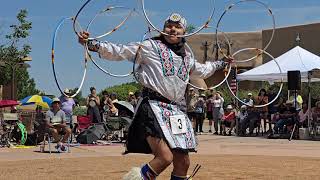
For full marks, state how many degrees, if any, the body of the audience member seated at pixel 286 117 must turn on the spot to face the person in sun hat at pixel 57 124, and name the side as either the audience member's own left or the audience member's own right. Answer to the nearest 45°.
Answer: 0° — they already face them

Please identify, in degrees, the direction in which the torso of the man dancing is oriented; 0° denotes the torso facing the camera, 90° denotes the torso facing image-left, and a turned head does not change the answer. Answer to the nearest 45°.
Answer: approximately 315°

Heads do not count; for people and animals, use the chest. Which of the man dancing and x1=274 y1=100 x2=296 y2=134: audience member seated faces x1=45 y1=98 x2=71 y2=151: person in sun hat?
the audience member seated

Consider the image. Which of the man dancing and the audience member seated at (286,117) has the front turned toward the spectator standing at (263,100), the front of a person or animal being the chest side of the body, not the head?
the audience member seated

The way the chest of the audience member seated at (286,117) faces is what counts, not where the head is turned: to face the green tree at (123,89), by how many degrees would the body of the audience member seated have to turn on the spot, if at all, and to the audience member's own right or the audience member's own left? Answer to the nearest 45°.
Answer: approximately 90° to the audience member's own right

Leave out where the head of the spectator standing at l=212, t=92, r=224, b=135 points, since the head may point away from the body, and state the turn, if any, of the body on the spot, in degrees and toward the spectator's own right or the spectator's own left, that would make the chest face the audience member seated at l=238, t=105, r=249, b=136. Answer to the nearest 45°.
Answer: approximately 45° to the spectator's own left

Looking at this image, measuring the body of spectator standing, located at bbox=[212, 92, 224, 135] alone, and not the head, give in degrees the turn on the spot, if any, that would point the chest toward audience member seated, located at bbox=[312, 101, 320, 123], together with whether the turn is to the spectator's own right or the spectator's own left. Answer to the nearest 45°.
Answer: approximately 45° to the spectator's own left

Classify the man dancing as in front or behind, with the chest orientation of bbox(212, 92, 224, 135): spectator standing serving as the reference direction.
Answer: in front
